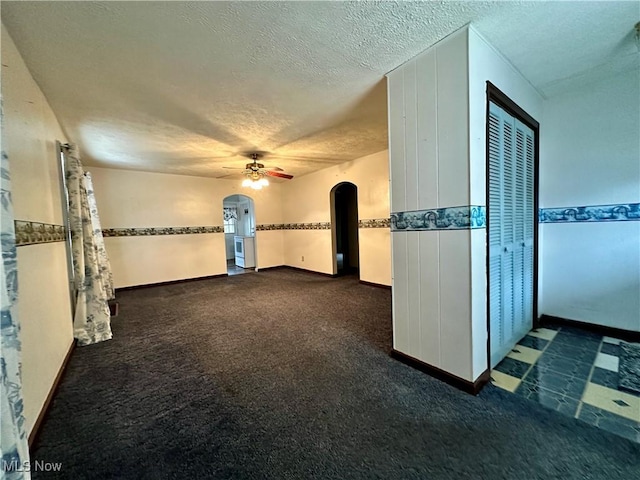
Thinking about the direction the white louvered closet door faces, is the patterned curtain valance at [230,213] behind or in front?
behind

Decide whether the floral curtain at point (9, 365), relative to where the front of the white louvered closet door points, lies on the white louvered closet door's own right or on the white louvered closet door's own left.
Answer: on the white louvered closet door's own right

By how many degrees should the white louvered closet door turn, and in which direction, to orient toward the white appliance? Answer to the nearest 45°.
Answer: approximately 180°

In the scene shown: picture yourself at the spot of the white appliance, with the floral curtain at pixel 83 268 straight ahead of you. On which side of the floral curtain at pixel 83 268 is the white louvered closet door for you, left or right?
left
